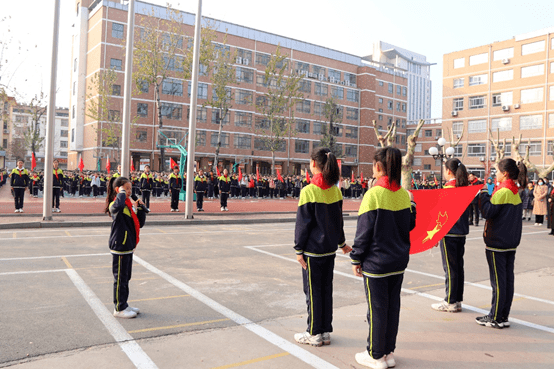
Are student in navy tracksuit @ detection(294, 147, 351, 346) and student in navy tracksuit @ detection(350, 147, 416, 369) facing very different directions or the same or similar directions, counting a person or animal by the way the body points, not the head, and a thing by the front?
same or similar directions

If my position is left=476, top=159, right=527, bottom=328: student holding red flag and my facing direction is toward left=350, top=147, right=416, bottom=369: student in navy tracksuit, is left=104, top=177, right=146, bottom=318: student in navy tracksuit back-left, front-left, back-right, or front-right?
front-right

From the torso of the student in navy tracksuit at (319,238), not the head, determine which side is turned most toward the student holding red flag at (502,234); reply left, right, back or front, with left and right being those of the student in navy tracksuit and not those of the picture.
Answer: right

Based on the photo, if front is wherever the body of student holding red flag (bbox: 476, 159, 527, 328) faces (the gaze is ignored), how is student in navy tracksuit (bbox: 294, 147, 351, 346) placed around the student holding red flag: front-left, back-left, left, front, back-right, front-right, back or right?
left

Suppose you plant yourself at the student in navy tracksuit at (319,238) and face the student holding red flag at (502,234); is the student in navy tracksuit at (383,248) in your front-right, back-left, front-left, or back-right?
front-right

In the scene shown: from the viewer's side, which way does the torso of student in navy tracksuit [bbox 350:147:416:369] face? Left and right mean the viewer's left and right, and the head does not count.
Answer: facing away from the viewer and to the left of the viewer

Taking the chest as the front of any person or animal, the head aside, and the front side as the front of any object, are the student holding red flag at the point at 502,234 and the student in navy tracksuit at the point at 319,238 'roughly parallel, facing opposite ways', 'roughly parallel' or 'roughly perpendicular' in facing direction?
roughly parallel

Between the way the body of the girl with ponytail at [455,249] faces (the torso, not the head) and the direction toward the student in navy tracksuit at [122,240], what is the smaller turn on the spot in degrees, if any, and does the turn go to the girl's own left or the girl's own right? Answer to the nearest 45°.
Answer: approximately 90° to the girl's own left

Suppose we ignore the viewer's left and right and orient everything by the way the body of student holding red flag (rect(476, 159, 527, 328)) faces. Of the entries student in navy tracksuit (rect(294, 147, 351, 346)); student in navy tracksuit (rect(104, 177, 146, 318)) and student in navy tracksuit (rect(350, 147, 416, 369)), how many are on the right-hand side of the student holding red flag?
0

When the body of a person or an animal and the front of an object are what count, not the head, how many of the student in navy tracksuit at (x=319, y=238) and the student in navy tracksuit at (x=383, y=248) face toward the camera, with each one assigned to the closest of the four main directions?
0

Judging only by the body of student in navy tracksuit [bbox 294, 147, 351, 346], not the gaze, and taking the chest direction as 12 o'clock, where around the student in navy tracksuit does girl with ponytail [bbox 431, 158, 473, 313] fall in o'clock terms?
The girl with ponytail is roughly at 3 o'clock from the student in navy tracksuit.

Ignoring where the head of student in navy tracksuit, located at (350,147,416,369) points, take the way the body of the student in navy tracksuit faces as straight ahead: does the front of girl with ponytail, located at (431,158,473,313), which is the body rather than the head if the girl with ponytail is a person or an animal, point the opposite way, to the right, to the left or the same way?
the same way

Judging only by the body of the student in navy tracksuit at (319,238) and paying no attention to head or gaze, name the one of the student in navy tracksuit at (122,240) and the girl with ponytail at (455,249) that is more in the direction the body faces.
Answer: the student in navy tracksuit

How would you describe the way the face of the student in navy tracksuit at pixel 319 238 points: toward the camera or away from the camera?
away from the camera

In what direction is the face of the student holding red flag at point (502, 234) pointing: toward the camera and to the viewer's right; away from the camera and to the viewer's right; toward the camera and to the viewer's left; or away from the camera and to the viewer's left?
away from the camera and to the viewer's left

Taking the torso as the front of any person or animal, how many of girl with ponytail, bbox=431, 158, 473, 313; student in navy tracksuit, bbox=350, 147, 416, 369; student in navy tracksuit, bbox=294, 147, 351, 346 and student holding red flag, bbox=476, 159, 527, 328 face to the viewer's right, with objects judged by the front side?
0
